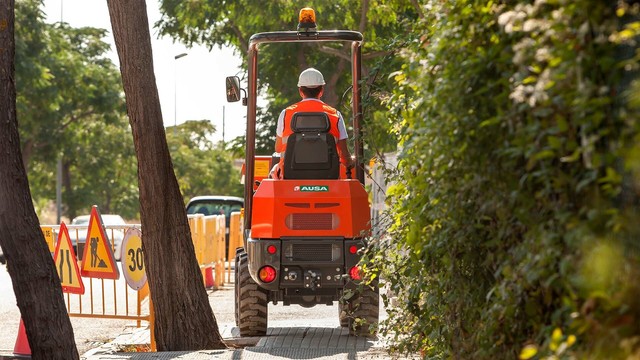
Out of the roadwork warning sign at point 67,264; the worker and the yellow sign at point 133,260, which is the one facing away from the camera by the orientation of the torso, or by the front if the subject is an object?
the worker

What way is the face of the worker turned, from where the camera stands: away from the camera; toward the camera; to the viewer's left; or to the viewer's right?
away from the camera

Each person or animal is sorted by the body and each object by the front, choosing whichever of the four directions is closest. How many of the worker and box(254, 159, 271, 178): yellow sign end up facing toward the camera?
1

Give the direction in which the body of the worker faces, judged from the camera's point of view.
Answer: away from the camera

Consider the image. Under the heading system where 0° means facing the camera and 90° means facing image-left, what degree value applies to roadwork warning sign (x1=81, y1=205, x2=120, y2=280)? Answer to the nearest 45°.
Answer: approximately 45°

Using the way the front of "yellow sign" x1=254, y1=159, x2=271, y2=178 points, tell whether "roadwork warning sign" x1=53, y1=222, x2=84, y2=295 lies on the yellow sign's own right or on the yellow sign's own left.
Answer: on the yellow sign's own right

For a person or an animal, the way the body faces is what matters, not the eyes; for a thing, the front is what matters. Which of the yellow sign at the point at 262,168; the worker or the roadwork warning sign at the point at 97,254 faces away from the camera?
the worker
